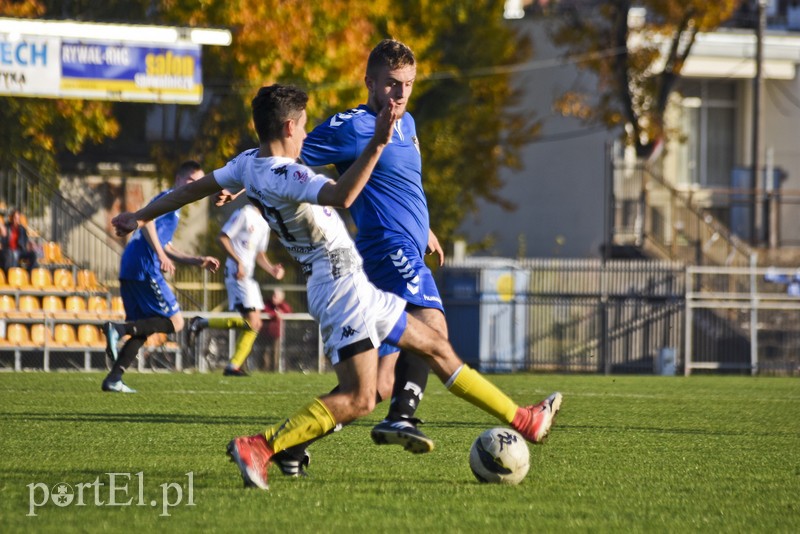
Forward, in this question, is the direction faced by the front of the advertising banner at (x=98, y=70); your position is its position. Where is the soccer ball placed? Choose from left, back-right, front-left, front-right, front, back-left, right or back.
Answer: front

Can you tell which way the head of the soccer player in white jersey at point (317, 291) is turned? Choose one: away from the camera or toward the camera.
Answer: away from the camera

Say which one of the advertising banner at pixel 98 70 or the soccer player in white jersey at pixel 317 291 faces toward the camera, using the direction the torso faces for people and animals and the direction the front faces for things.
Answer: the advertising banner

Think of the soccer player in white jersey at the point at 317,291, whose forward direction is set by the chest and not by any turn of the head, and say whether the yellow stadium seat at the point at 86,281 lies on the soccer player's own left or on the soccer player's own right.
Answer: on the soccer player's own left

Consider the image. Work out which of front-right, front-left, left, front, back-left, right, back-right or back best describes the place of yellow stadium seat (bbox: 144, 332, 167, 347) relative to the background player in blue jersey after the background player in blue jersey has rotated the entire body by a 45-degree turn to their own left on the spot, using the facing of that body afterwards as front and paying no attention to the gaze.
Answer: front-left

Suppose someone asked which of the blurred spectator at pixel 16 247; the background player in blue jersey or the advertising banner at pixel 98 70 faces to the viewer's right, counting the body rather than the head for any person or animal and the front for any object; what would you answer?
the background player in blue jersey

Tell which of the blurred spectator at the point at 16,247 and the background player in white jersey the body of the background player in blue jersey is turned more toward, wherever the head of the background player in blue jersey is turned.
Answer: the background player in white jersey

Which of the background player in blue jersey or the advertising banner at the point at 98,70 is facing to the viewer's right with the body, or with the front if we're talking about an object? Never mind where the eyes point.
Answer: the background player in blue jersey

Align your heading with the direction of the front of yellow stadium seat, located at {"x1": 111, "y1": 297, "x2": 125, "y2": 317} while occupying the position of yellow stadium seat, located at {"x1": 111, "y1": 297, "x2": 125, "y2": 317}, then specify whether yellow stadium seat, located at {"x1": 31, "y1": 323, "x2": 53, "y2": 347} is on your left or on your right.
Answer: on your right

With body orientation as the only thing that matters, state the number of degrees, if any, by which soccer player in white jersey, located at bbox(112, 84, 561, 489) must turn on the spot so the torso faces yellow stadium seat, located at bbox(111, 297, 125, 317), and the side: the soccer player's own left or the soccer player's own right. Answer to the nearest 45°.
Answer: approximately 45° to the soccer player's own left

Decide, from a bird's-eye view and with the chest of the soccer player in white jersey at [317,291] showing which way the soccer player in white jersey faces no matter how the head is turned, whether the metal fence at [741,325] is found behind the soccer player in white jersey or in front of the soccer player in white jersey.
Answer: in front

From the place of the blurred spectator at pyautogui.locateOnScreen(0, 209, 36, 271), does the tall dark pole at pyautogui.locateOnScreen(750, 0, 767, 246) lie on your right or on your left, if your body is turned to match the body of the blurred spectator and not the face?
on your left

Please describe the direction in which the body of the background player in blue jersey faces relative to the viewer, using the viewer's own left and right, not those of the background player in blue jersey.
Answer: facing to the right of the viewer

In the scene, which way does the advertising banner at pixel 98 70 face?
toward the camera

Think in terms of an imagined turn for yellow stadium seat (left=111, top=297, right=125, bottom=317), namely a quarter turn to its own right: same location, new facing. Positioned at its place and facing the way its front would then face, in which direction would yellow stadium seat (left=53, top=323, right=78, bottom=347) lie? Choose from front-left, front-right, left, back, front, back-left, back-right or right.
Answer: front

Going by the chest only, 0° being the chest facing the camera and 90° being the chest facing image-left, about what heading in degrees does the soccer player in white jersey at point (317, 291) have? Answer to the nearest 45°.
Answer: approximately 225°
